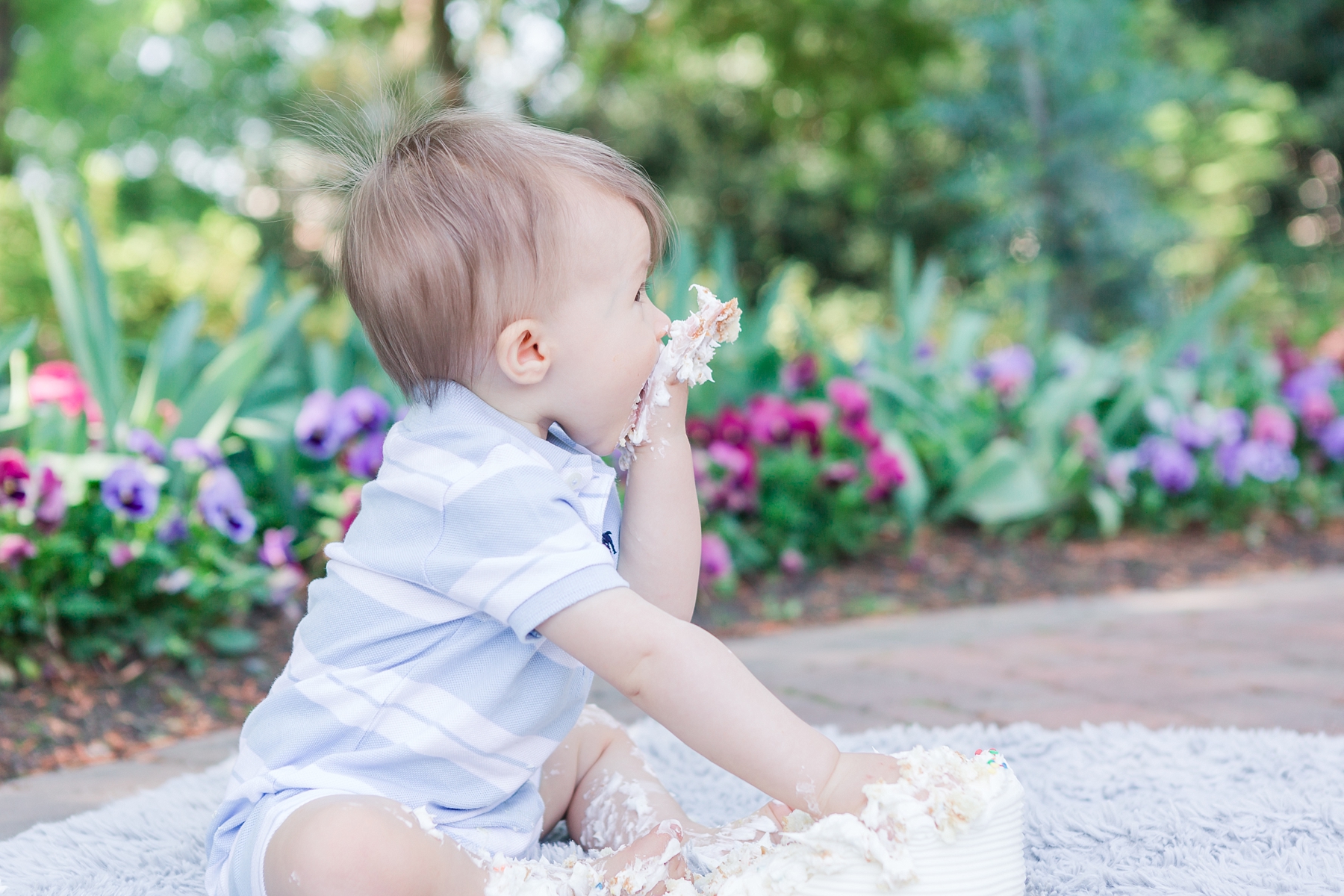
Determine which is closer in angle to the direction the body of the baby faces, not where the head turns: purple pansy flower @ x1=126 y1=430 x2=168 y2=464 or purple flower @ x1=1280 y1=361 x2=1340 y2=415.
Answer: the purple flower

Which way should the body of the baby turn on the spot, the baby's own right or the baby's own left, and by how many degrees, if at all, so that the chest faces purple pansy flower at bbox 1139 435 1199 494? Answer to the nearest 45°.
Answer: approximately 45° to the baby's own left

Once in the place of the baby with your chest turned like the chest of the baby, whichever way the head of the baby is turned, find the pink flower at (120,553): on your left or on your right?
on your left

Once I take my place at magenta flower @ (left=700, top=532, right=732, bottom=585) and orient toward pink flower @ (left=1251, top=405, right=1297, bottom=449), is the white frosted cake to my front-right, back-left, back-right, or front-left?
back-right

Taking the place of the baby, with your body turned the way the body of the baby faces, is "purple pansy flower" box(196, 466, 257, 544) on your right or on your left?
on your left

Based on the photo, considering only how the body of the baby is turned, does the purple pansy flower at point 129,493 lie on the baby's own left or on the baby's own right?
on the baby's own left

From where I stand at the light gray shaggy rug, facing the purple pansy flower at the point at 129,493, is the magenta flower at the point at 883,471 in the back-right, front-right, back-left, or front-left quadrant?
front-right

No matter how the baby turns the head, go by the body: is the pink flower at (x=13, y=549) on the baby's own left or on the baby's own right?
on the baby's own left

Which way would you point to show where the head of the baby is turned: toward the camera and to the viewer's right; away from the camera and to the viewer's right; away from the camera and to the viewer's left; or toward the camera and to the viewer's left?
away from the camera and to the viewer's right

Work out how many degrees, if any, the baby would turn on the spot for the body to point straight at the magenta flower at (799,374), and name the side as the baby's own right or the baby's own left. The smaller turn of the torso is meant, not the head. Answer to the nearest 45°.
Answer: approximately 90° to the baby's own left

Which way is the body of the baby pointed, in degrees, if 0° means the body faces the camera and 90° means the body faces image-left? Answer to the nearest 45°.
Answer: approximately 270°
